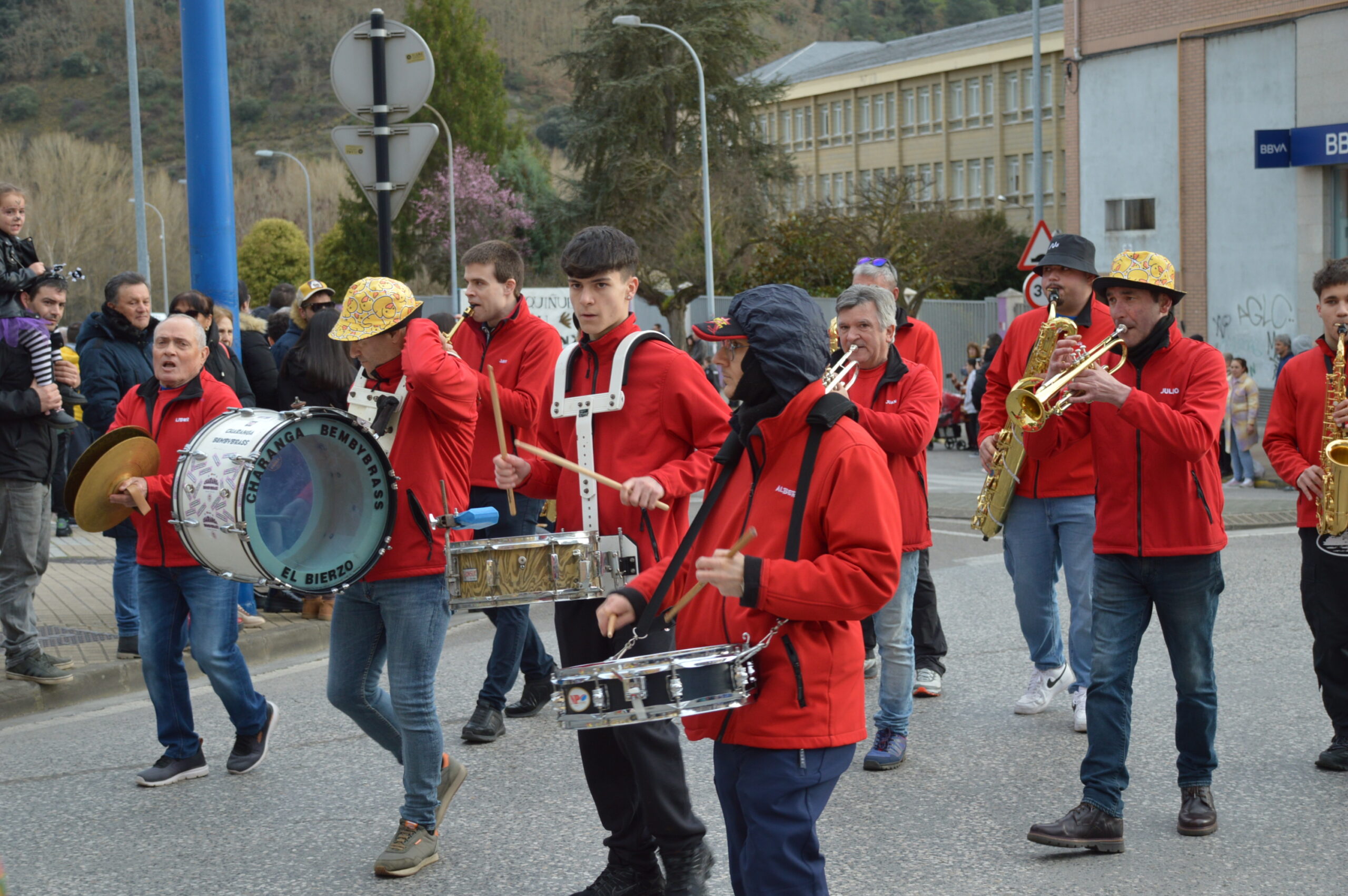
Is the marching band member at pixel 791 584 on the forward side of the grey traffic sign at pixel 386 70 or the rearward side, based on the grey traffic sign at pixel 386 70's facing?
on the rearward side

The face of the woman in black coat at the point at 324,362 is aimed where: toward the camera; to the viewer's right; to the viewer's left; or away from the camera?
away from the camera

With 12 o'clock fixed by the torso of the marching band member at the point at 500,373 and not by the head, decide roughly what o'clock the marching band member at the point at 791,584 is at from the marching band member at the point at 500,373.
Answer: the marching band member at the point at 791,584 is roughly at 10 o'clock from the marching band member at the point at 500,373.

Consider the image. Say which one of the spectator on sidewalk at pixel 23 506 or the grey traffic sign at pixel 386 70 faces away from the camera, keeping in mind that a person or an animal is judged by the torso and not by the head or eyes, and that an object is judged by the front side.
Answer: the grey traffic sign

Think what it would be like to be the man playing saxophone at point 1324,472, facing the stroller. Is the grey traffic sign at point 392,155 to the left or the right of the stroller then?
left

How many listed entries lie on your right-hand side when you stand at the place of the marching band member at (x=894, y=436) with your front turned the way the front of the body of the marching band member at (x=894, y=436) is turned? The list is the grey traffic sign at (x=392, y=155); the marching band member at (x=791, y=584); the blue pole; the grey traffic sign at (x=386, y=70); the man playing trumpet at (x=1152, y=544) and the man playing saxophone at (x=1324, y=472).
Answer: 3

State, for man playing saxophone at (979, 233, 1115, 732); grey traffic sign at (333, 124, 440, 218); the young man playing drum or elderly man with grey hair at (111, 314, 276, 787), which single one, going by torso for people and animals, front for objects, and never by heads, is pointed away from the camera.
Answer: the grey traffic sign

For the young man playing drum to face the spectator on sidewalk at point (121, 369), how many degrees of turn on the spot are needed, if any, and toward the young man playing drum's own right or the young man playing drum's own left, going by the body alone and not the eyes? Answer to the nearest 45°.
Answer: approximately 90° to the young man playing drum's own right

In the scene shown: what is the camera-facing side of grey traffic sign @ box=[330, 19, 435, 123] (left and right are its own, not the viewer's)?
back
